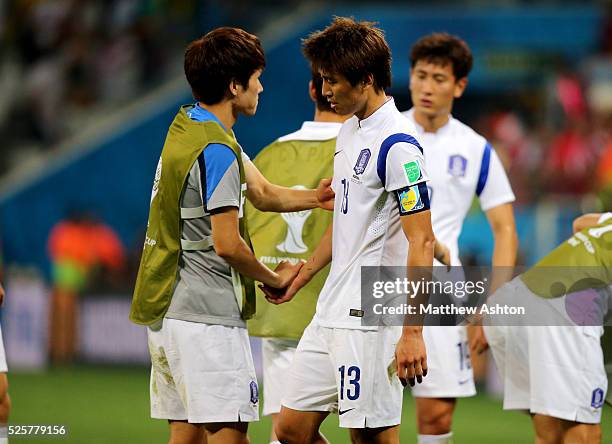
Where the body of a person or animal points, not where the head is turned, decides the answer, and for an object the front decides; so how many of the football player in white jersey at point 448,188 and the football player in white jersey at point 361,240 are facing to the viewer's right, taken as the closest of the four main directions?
0

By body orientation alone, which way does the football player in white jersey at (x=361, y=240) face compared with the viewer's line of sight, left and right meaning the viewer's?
facing the viewer and to the left of the viewer

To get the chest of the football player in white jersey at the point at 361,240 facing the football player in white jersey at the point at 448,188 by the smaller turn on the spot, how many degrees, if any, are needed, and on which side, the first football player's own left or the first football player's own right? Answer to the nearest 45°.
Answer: approximately 135° to the first football player's own right

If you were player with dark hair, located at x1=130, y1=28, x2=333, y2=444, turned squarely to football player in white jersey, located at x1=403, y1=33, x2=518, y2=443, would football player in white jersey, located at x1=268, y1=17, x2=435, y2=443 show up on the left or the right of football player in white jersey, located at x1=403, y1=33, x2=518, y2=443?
right

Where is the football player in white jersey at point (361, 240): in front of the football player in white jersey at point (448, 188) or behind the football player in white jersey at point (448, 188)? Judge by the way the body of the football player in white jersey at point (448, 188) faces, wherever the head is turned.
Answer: in front

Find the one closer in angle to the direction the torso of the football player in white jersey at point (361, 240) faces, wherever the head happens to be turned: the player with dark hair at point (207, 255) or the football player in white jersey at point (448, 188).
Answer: the player with dark hair

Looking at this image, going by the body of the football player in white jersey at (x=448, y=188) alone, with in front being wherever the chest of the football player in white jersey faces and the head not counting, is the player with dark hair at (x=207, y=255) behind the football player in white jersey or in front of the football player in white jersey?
in front
